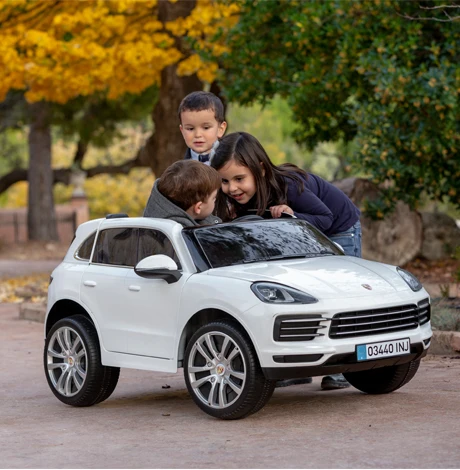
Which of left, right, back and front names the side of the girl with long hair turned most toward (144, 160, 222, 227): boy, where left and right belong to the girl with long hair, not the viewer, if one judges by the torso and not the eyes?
front

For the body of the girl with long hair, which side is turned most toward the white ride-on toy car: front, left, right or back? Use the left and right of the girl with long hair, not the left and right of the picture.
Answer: front

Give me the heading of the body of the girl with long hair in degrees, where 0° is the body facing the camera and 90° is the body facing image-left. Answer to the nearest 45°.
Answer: approximately 45°

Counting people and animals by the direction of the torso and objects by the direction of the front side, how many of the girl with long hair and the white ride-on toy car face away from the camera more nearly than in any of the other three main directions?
0

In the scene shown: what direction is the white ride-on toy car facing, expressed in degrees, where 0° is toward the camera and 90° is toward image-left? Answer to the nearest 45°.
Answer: approximately 315°

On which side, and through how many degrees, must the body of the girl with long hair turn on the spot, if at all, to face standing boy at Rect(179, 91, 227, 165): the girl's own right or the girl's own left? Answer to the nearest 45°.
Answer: approximately 45° to the girl's own right

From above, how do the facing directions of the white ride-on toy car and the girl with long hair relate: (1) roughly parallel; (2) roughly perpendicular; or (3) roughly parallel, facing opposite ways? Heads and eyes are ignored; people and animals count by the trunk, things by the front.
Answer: roughly perpendicular

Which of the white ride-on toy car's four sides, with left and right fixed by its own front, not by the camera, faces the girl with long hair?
left

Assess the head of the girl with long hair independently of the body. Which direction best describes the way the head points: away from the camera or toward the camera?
toward the camera
